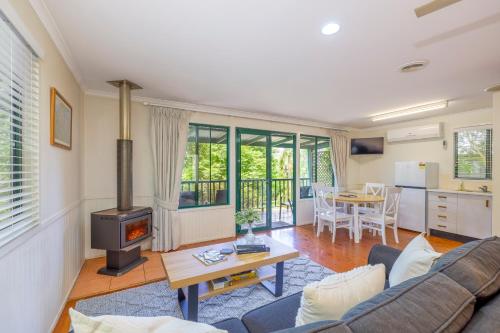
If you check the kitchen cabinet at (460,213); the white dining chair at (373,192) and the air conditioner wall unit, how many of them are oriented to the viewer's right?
0

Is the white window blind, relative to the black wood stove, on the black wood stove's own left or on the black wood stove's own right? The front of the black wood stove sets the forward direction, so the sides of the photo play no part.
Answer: on the black wood stove's own right

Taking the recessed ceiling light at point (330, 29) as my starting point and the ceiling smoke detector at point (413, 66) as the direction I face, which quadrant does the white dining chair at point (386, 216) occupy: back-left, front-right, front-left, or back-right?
front-left

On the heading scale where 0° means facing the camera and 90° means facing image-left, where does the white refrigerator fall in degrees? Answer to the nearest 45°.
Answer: approximately 45°

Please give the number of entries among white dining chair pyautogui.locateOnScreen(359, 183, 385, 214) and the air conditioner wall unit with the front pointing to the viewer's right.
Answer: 0

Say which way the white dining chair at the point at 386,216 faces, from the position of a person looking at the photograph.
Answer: facing away from the viewer and to the left of the viewer

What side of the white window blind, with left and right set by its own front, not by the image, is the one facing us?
right

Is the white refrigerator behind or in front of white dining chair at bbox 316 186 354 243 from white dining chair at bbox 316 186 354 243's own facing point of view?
in front

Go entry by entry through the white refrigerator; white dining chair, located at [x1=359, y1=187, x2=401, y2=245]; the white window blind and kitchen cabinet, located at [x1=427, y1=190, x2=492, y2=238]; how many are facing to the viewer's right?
1
